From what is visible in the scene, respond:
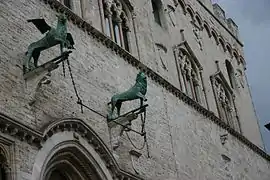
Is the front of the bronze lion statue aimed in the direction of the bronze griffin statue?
no

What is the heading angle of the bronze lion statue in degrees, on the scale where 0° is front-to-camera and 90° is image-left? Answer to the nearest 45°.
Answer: approximately 270°
